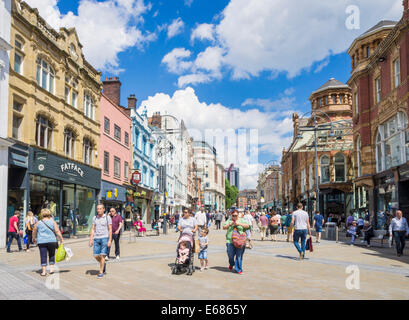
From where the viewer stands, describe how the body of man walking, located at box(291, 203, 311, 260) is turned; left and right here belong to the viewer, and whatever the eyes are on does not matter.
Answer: facing away from the viewer

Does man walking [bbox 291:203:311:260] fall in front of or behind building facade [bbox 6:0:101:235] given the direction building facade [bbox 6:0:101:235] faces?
in front

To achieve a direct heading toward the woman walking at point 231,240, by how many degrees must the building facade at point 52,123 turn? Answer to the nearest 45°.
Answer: approximately 45° to its right

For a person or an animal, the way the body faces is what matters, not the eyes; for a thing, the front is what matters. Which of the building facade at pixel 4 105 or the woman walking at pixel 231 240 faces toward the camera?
the woman walking

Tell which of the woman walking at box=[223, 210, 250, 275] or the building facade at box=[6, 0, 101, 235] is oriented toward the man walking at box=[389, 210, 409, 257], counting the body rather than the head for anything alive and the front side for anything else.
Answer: the building facade

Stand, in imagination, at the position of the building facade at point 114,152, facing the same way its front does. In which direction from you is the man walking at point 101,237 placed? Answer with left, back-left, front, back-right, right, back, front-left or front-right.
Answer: front-right

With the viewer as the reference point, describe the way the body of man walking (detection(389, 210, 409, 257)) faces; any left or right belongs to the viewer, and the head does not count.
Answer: facing the viewer

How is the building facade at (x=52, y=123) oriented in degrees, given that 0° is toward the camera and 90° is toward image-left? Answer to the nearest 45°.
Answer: approximately 315°

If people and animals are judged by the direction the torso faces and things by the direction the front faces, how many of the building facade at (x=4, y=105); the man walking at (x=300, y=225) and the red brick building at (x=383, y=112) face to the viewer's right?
1

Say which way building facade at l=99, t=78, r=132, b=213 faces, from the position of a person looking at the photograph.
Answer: facing the viewer and to the right of the viewer

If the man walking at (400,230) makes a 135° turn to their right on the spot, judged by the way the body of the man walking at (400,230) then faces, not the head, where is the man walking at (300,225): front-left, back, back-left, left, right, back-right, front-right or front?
left

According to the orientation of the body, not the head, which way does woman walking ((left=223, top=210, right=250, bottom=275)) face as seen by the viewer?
toward the camera

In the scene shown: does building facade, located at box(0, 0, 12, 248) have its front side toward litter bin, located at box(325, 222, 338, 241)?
yes
